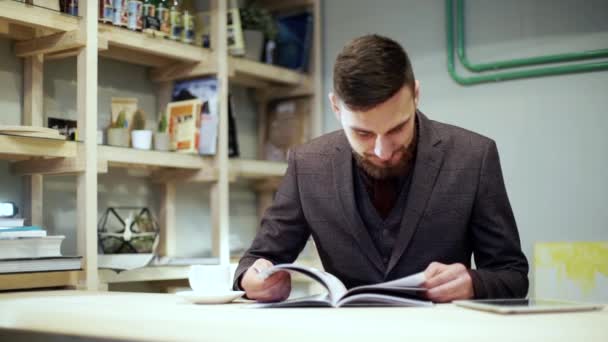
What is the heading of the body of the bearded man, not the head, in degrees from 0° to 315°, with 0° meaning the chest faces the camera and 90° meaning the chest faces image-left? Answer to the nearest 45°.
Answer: approximately 0°

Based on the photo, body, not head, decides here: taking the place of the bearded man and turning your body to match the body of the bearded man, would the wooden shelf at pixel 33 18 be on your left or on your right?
on your right

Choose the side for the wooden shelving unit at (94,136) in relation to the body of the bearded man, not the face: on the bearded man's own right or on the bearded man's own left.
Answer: on the bearded man's own right

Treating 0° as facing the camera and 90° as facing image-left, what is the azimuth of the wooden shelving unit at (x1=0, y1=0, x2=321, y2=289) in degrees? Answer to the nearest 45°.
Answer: approximately 315°

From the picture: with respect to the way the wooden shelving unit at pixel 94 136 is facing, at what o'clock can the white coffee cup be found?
The white coffee cup is roughly at 1 o'clock from the wooden shelving unit.

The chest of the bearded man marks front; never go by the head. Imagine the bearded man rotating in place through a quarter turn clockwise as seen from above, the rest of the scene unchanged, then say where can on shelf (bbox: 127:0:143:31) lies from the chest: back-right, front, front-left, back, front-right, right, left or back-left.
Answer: front-right

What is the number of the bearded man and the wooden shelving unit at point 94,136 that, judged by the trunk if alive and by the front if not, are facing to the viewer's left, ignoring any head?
0

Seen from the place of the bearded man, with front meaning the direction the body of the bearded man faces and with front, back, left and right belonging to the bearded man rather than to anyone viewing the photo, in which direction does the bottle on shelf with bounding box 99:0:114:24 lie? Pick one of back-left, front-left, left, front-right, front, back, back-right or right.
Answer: back-right
